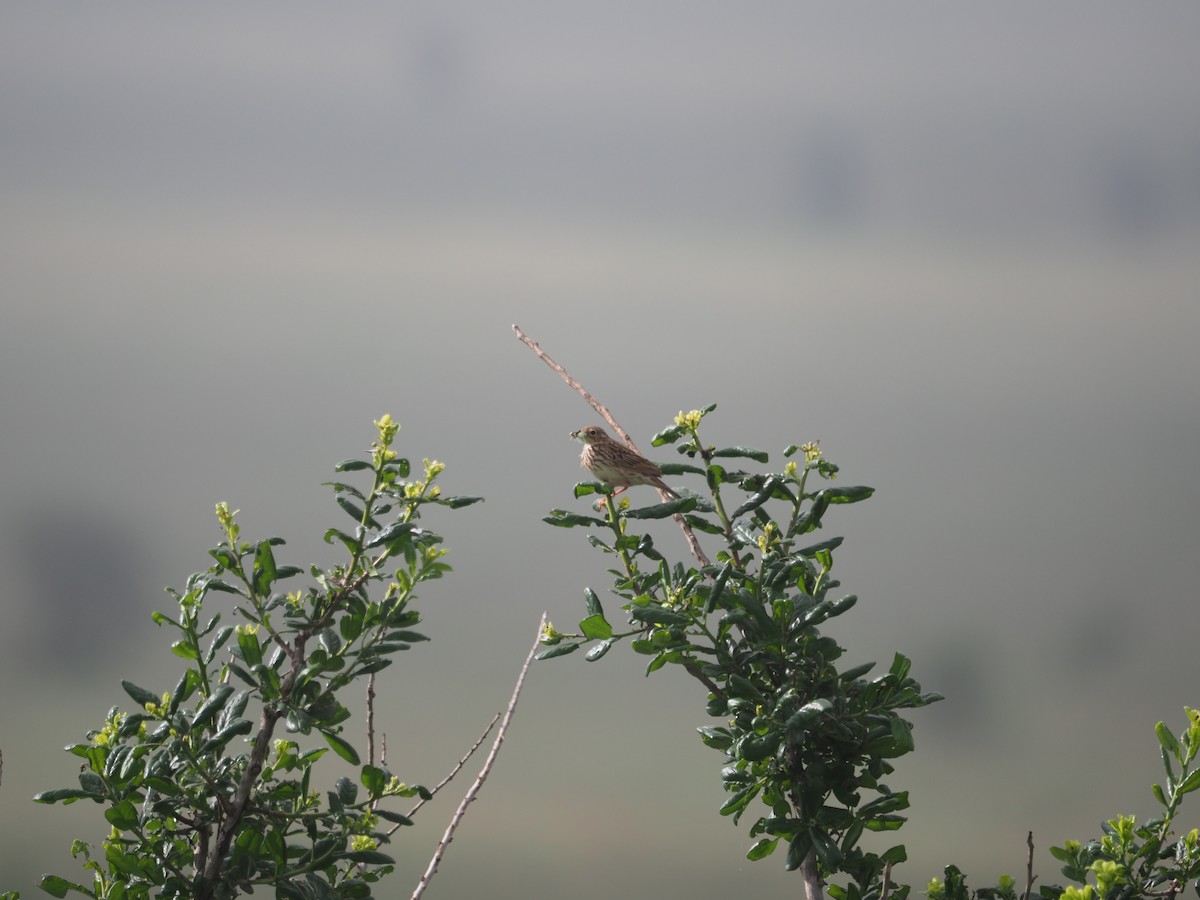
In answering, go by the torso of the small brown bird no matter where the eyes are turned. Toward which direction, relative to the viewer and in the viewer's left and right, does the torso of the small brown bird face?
facing to the left of the viewer
